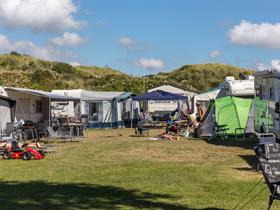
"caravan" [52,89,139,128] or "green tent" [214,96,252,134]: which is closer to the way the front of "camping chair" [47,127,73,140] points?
the green tent

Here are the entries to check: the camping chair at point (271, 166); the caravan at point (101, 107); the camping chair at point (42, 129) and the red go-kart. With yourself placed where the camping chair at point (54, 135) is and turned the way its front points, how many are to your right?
2

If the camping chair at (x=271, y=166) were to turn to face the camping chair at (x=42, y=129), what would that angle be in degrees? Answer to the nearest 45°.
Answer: approximately 90° to its left

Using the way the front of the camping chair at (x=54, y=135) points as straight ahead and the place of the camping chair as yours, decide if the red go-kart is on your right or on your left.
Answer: on your right
